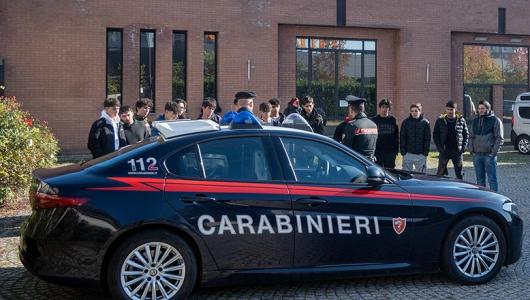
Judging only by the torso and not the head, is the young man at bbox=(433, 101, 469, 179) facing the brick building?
no

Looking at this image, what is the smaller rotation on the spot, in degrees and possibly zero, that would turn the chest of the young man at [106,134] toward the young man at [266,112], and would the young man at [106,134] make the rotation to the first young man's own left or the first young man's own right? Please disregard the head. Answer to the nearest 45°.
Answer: approximately 90° to the first young man's own left

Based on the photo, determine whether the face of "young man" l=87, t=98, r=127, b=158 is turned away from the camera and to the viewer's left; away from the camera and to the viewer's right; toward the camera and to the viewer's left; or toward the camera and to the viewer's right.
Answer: toward the camera and to the viewer's right

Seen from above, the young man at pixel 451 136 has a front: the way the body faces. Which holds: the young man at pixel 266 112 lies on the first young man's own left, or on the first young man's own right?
on the first young man's own right

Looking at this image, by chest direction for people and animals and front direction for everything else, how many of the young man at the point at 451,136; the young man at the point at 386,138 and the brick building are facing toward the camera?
3

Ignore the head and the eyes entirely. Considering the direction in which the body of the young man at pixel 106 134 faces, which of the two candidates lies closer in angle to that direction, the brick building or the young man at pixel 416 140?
the young man

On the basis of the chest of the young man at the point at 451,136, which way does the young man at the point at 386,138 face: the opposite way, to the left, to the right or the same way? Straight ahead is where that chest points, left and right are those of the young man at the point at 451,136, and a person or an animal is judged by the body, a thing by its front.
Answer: the same way

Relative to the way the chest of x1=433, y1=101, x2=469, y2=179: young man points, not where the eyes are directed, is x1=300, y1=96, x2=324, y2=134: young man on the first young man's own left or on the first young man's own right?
on the first young man's own right

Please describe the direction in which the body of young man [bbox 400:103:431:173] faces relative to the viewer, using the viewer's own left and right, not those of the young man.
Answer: facing the viewer

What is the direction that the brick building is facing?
toward the camera

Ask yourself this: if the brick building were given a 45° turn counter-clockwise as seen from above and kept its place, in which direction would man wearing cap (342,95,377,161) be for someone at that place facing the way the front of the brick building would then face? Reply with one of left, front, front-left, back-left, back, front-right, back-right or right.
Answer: front-right

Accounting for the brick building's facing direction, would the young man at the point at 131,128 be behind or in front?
in front
